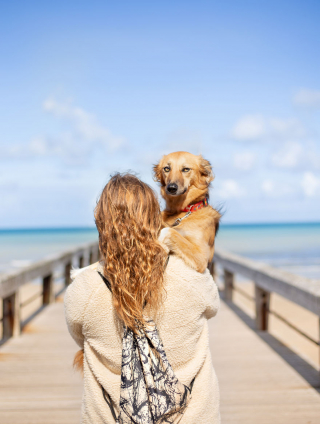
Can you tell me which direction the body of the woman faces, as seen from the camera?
away from the camera

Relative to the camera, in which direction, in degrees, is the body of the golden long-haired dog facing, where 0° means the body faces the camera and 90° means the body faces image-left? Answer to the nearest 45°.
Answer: approximately 45°

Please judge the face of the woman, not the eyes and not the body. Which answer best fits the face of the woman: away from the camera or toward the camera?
away from the camera
